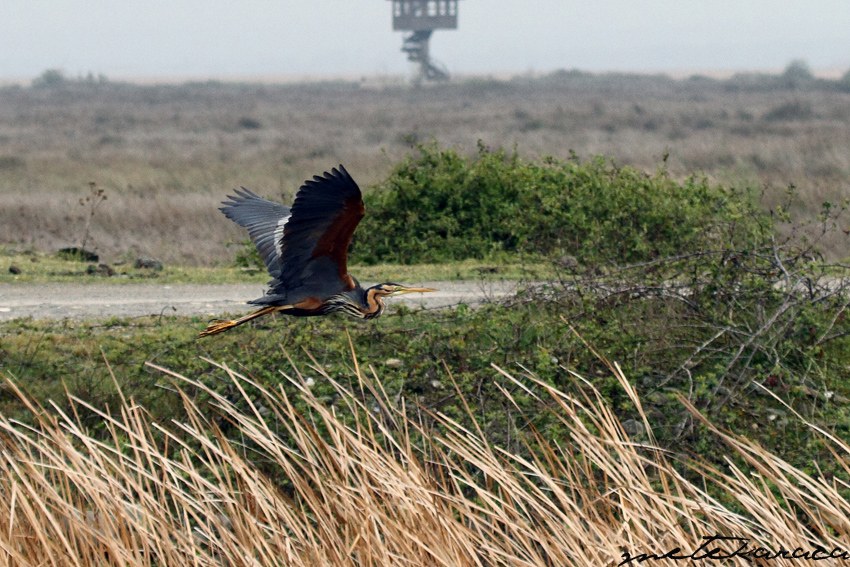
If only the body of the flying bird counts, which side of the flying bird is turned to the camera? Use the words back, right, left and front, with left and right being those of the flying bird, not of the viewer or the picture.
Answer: right

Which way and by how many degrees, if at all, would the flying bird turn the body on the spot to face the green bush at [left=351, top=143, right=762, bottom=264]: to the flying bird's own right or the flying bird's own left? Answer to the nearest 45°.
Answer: approximately 90° to the flying bird's own left
